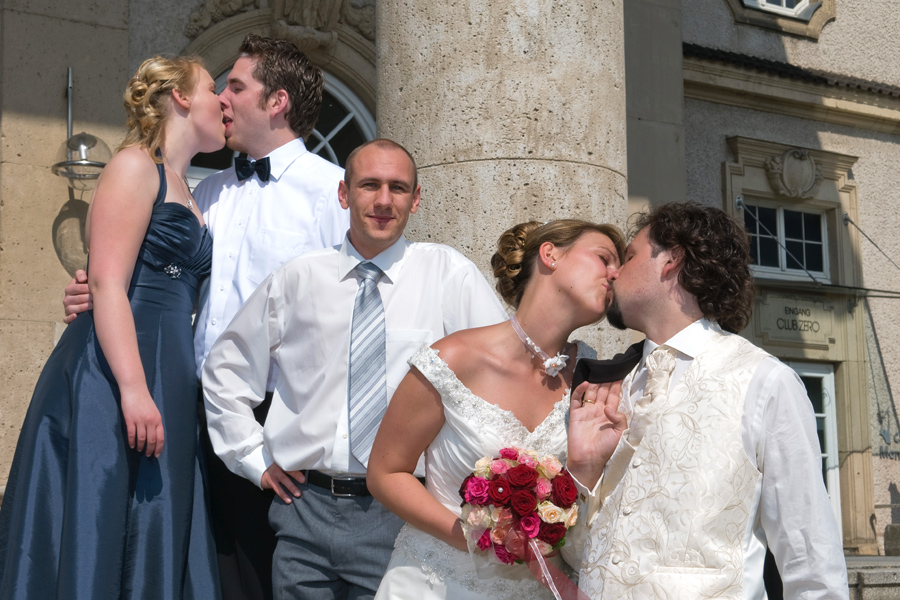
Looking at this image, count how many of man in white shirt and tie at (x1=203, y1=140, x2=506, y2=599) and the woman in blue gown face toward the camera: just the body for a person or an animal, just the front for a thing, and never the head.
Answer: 1

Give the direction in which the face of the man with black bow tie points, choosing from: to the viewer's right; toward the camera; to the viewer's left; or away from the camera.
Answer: to the viewer's left

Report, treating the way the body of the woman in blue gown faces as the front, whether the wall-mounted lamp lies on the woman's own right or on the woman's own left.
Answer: on the woman's own left

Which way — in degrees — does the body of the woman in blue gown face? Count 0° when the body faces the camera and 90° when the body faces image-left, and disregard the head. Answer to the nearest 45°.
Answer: approximately 270°

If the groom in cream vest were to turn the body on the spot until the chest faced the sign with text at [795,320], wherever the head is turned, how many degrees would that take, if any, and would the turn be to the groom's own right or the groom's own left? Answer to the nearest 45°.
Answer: approximately 135° to the groom's own right

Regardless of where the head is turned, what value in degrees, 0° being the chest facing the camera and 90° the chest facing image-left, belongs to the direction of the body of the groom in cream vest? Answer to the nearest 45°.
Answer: approximately 45°

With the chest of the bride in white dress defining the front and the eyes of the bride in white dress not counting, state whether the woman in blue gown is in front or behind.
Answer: behind

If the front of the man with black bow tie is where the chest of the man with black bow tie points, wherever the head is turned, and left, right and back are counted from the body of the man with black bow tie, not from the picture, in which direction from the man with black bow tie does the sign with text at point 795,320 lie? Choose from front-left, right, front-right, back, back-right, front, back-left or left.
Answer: back

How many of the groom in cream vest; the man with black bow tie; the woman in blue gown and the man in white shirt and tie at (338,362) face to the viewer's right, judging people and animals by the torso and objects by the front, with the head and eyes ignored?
1

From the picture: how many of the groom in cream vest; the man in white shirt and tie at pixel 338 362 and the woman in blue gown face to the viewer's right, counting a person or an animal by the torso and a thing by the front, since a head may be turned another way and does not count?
1

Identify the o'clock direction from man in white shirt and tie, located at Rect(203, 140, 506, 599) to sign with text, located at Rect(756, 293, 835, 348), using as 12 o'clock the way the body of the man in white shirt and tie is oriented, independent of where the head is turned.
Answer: The sign with text is roughly at 7 o'clock from the man in white shirt and tie.

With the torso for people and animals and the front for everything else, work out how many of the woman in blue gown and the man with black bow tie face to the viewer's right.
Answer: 1
